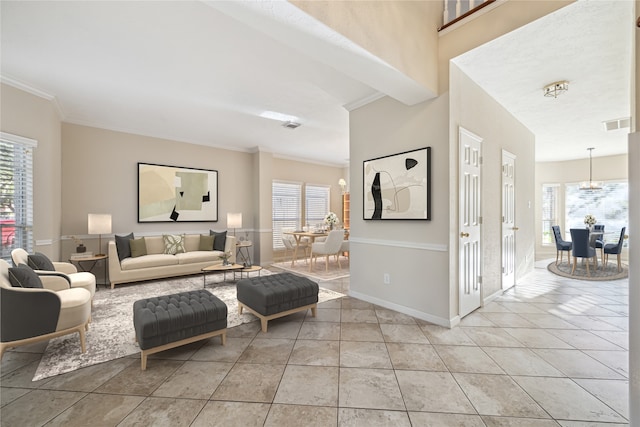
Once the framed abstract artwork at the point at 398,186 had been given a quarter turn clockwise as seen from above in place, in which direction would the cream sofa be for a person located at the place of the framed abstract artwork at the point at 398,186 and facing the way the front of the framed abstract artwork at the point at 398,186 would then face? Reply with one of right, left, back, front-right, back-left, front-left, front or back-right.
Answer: front-left

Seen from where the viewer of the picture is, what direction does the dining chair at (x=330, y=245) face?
facing away from the viewer and to the left of the viewer

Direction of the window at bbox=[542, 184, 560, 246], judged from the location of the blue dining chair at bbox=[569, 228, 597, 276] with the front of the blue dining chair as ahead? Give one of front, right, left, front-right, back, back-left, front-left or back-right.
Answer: front-left

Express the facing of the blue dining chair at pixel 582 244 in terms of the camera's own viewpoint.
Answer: facing away from the viewer and to the right of the viewer

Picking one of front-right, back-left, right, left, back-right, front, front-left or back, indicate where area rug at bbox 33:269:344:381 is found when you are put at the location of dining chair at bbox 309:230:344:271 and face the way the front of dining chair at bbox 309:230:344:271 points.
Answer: left

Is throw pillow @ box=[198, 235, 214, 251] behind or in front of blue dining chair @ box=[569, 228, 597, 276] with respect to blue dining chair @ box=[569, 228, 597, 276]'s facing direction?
behind

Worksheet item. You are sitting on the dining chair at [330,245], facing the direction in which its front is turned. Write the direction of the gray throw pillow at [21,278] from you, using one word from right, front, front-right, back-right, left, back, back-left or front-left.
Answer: left

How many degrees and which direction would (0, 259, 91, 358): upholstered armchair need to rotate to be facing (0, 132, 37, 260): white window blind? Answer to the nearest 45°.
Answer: approximately 90° to its left

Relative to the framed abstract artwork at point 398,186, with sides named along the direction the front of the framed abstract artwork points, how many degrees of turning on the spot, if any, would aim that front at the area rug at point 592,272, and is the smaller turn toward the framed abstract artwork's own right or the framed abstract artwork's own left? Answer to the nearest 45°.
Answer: approximately 180°

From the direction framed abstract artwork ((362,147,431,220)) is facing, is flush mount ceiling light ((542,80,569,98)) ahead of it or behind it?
behind

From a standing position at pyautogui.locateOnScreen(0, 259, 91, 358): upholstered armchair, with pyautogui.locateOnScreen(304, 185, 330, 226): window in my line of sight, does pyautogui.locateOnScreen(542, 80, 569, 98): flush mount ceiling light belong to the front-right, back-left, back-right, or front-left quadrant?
front-right

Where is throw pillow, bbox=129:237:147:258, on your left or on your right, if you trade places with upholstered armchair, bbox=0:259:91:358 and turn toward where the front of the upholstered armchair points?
on your left

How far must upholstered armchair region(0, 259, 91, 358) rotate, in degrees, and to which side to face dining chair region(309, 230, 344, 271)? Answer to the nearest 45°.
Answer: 0° — it already faces it

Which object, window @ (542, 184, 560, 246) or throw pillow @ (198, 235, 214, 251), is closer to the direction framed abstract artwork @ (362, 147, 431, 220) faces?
the throw pillow

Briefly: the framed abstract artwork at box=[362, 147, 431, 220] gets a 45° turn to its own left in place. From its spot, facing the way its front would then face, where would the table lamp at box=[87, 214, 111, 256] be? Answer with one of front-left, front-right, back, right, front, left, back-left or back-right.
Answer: right

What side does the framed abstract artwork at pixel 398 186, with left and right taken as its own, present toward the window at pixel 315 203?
right

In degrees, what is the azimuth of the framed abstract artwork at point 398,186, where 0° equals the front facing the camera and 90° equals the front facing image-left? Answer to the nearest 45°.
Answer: approximately 45°
